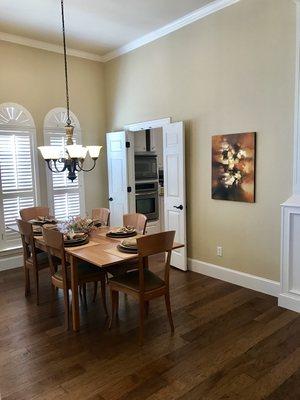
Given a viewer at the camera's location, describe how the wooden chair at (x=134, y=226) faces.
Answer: facing the viewer and to the left of the viewer

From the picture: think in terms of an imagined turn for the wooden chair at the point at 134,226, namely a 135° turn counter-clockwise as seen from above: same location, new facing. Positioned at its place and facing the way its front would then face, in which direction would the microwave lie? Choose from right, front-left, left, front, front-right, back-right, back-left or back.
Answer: left

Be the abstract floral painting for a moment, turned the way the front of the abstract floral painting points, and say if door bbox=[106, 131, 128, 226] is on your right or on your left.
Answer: on your right

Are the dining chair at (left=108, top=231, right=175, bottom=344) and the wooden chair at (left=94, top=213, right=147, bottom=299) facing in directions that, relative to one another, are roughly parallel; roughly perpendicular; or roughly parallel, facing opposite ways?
roughly perpendicular

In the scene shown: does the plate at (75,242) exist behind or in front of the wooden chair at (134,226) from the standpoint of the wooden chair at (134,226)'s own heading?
in front

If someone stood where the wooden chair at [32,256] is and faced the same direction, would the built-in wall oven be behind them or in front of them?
in front

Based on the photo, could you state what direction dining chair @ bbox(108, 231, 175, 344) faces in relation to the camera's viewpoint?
facing away from the viewer and to the left of the viewer

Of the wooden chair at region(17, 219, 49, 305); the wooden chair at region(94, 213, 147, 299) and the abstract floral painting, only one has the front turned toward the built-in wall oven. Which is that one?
the wooden chair at region(17, 219, 49, 305)

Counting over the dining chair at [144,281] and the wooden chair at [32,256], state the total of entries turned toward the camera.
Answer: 0

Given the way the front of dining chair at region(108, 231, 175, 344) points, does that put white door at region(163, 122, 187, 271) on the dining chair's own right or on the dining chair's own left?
on the dining chair's own right

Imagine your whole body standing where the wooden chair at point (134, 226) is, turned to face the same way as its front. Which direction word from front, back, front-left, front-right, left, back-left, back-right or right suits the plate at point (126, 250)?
front-left

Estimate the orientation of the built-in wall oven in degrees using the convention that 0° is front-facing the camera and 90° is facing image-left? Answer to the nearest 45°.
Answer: approximately 45°

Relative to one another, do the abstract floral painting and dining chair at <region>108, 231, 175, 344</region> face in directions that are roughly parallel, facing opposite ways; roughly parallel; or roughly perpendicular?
roughly perpendicular

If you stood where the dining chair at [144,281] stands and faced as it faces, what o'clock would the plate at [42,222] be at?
The plate is roughly at 12 o'clock from the dining chair.

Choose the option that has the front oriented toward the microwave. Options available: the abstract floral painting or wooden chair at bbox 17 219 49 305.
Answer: the wooden chair
